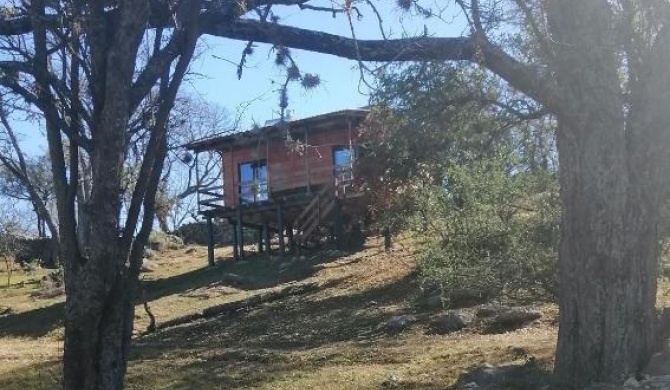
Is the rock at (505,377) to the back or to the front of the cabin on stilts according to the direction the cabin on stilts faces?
to the front

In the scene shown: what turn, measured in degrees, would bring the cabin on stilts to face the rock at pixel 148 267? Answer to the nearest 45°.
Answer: approximately 45° to its right

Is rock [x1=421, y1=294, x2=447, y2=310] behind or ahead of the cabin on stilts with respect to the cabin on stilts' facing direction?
ahead

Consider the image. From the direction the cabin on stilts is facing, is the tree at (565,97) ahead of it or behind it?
ahead

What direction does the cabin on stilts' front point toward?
toward the camera

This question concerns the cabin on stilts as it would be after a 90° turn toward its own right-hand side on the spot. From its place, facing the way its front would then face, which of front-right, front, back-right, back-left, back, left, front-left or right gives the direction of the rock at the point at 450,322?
left

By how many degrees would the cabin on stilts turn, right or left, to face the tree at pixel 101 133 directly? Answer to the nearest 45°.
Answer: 0° — it already faces it

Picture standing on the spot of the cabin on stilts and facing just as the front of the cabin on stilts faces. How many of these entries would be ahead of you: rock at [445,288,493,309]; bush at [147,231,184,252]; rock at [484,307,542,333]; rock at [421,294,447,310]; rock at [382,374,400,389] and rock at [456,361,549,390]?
5

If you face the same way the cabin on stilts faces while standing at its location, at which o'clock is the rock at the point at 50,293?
The rock is roughly at 3 o'clock from the cabin on stilts.

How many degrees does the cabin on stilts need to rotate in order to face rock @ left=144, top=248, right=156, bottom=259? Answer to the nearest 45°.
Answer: approximately 135° to its right

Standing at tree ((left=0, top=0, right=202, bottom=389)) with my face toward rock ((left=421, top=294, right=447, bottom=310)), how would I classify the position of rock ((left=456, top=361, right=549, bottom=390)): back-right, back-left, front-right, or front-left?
front-right

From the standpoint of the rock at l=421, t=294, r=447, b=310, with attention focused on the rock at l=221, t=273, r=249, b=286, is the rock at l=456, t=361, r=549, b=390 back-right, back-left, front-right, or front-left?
back-left

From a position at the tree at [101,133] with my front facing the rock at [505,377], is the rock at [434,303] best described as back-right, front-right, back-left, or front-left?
front-left

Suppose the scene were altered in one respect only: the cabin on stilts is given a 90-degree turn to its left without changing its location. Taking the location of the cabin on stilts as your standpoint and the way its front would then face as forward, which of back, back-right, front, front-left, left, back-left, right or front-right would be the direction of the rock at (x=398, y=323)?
right
